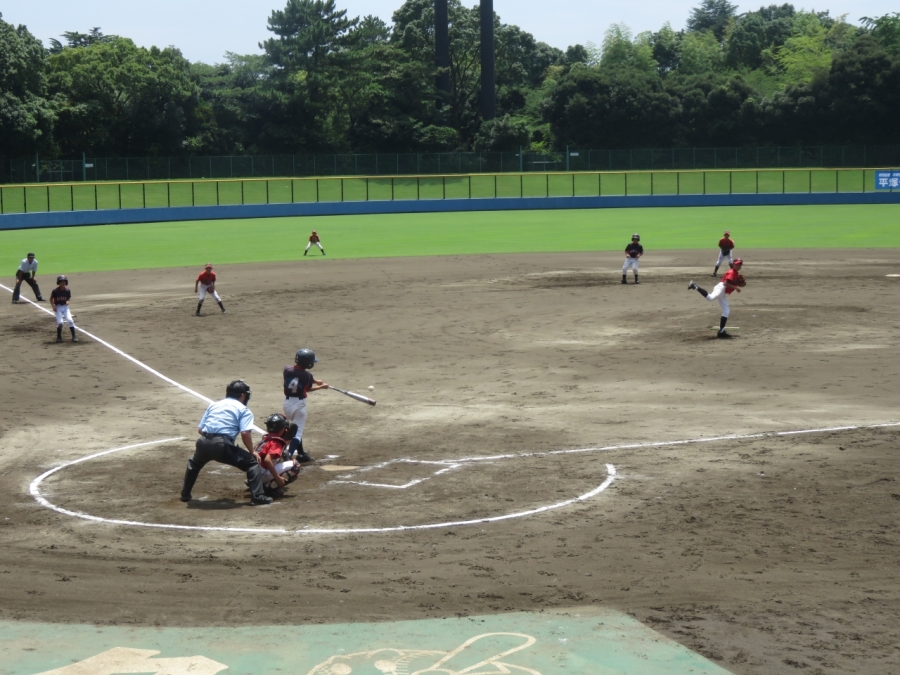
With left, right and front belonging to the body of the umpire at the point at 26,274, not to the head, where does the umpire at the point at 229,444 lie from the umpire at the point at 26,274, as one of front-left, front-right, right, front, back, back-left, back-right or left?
front-right

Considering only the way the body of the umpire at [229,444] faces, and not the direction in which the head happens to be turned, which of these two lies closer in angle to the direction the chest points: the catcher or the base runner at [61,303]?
the catcher

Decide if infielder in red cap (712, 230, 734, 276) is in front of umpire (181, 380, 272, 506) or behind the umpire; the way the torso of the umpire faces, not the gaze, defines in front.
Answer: in front

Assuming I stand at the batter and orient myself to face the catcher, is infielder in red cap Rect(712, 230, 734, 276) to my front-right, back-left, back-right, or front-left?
back-left

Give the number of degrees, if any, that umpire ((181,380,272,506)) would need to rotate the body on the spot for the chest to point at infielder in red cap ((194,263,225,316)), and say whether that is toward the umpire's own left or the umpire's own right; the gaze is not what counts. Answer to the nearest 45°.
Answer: approximately 45° to the umpire's own left

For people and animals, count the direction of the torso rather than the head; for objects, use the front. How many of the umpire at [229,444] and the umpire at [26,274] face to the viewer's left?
0

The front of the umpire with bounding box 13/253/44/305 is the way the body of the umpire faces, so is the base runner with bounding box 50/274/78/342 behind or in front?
in front

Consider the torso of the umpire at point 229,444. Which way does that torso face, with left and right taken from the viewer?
facing away from the viewer and to the right of the viewer

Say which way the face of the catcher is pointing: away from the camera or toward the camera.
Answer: away from the camera

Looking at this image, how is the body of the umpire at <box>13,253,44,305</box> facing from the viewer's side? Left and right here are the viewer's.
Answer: facing the viewer and to the right of the viewer

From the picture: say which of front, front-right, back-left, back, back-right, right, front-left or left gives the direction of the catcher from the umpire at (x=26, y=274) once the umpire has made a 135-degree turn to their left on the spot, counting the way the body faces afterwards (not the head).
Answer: back

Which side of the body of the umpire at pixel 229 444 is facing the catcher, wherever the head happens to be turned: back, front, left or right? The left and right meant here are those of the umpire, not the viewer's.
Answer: front
